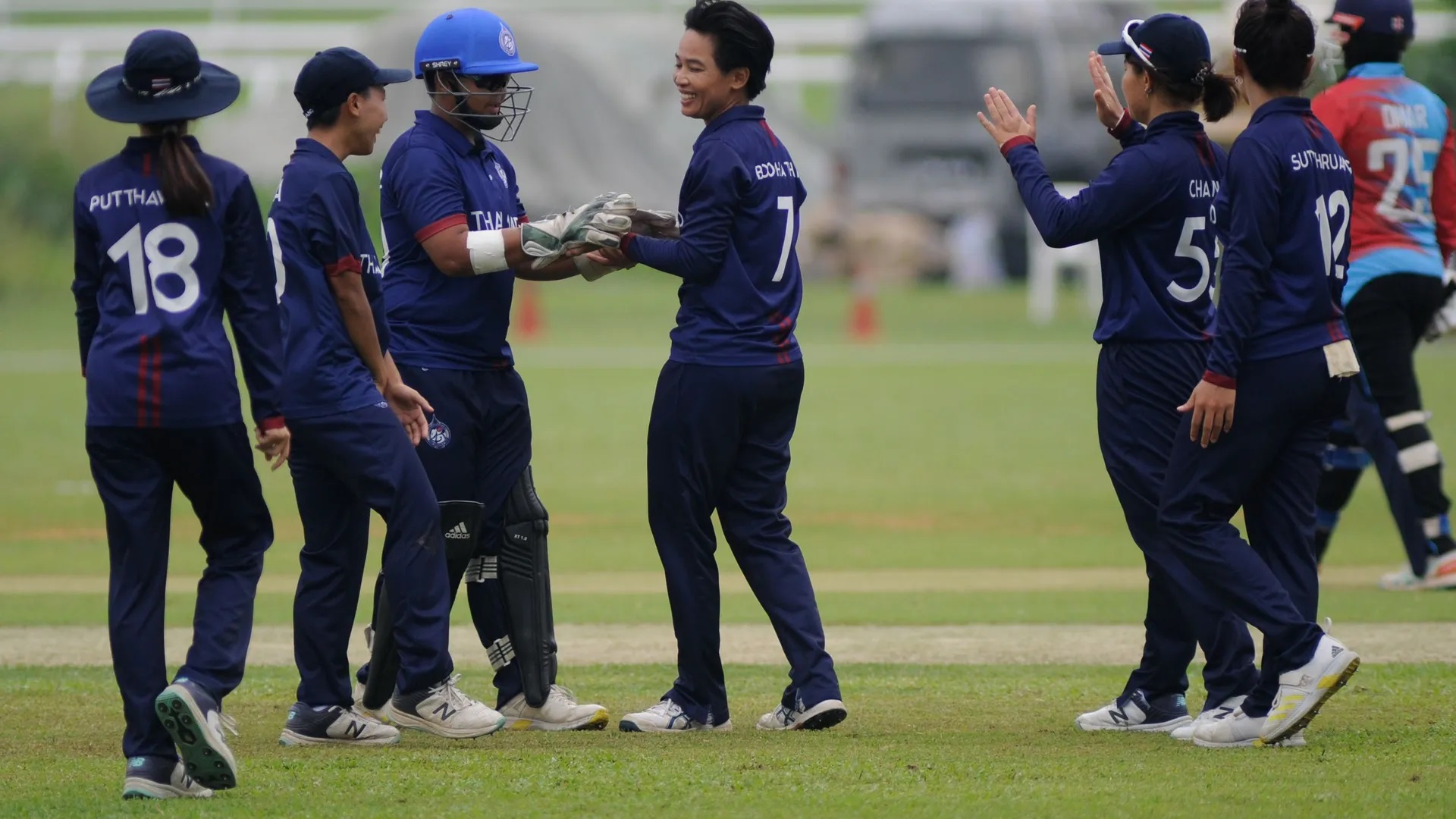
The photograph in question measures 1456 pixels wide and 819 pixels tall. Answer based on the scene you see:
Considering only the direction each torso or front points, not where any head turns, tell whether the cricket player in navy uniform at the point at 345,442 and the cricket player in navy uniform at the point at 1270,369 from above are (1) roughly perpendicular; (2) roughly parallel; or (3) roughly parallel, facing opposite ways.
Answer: roughly perpendicular

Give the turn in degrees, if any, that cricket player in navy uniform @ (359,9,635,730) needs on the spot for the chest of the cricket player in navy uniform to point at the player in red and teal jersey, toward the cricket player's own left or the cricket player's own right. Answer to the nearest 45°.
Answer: approximately 45° to the cricket player's own left

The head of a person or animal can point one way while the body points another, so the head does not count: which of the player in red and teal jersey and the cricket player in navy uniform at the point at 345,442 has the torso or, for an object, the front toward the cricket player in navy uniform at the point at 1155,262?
the cricket player in navy uniform at the point at 345,442

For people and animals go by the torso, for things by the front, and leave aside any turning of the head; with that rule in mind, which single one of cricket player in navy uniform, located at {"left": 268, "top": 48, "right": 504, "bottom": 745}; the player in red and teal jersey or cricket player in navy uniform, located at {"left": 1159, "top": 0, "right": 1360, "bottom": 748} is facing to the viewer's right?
cricket player in navy uniform, located at {"left": 268, "top": 48, "right": 504, "bottom": 745}

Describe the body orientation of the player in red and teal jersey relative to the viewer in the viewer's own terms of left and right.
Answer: facing away from the viewer and to the left of the viewer

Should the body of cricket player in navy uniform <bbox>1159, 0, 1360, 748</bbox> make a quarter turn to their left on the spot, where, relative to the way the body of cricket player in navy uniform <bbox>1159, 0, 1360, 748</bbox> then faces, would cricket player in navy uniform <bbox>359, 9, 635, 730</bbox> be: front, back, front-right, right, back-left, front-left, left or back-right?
front-right

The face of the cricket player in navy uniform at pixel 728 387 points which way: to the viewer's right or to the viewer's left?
to the viewer's left

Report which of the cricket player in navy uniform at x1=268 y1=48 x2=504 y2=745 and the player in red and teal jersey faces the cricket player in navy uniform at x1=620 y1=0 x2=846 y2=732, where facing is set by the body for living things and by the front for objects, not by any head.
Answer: the cricket player in navy uniform at x1=268 y1=48 x2=504 y2=745

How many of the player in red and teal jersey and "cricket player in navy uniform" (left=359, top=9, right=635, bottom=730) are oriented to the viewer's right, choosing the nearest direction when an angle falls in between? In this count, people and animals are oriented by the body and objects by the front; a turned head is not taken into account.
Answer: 1

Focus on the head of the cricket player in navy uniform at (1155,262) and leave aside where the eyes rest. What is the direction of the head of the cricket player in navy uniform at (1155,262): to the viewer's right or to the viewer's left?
to the viewer's left

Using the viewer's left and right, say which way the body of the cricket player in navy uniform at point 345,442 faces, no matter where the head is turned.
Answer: facing to the right of the viewer

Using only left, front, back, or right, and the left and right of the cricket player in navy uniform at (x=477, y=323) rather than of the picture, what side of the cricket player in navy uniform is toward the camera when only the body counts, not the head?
right

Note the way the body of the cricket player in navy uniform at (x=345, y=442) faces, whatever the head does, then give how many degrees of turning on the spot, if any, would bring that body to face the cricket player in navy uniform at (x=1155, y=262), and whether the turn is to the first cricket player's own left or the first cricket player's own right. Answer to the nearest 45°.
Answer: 0° — they already face them

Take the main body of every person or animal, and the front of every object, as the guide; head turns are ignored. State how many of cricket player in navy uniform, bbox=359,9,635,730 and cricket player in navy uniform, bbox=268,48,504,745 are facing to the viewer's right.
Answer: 2

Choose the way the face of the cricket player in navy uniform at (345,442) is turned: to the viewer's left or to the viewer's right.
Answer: to the viewer's right

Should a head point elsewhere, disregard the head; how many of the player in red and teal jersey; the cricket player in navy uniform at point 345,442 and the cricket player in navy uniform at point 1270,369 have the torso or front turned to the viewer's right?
1

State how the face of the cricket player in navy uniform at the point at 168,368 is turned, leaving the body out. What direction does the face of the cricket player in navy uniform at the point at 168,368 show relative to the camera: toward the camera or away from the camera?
away from the camera

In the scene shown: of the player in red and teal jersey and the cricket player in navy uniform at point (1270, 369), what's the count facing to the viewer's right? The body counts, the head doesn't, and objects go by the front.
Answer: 0
